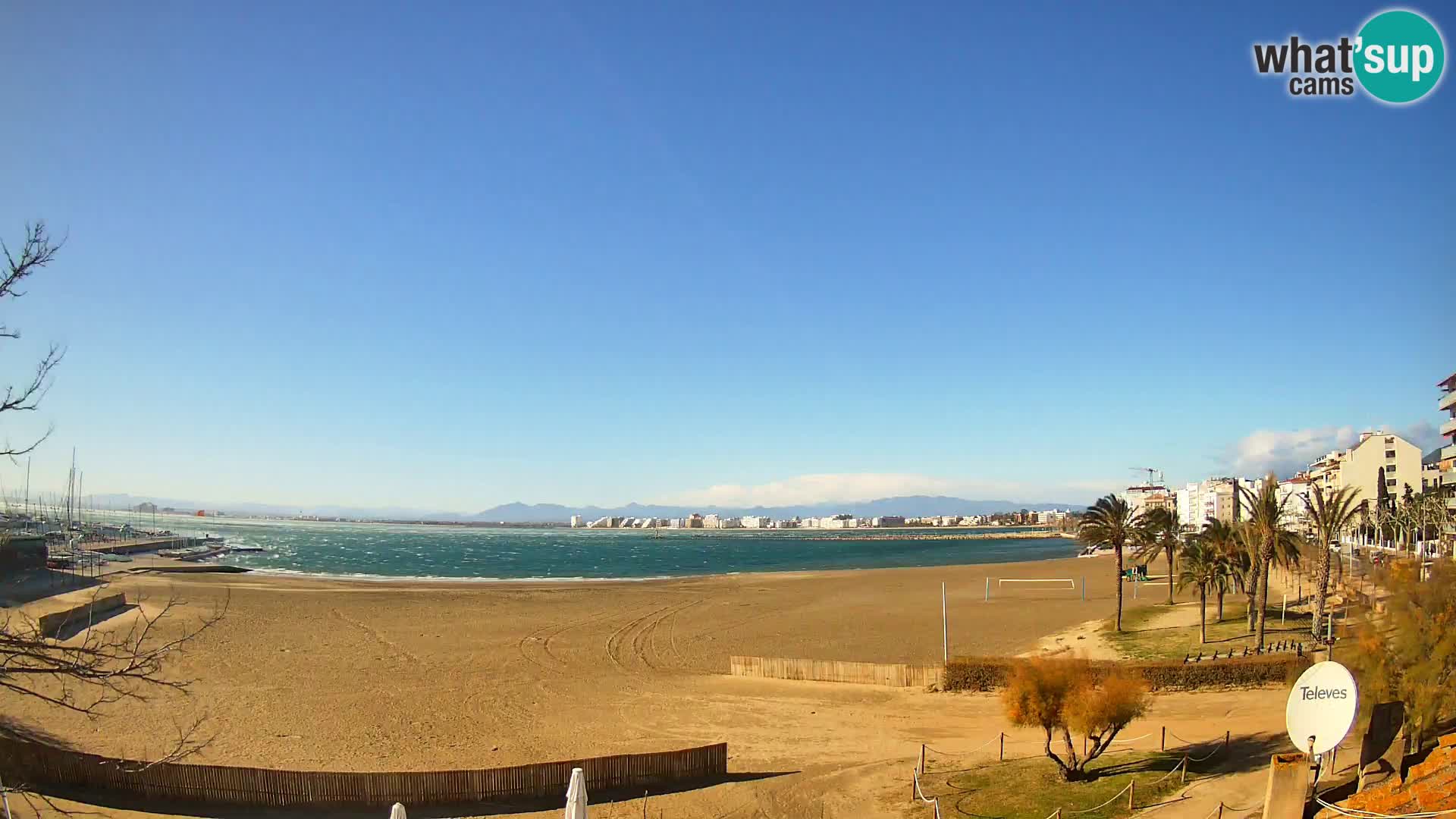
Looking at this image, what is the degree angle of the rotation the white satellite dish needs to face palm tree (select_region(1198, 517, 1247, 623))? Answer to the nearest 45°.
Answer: approximately 135° to its right

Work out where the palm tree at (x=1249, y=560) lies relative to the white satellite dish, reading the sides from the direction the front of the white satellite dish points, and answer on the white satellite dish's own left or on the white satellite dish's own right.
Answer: on the white satellite dish's own right

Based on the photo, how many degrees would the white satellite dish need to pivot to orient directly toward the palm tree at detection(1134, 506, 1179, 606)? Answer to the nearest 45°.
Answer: approximately 135° to its right

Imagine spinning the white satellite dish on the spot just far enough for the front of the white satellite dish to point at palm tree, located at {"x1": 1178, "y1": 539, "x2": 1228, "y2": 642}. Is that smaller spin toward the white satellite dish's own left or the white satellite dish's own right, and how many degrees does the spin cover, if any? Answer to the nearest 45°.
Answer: approximately 135° to the white satellite dish's own right

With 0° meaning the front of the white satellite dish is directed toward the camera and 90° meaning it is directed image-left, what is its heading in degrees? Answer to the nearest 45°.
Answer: approximately 45°

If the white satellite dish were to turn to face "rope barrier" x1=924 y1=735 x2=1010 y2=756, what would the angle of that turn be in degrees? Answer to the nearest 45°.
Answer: approximately 90° to its right

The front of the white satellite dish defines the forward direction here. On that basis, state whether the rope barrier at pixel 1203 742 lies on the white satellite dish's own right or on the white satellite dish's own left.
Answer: on the white satellite dish's own right

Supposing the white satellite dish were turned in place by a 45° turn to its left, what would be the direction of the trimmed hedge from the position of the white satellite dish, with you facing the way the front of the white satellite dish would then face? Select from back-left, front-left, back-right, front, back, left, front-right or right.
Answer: back

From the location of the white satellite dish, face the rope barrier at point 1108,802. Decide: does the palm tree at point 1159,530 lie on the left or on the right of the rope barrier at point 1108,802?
right

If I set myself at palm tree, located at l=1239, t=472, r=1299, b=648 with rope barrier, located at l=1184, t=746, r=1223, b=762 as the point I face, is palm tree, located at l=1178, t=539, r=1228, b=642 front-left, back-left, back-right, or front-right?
back-right
